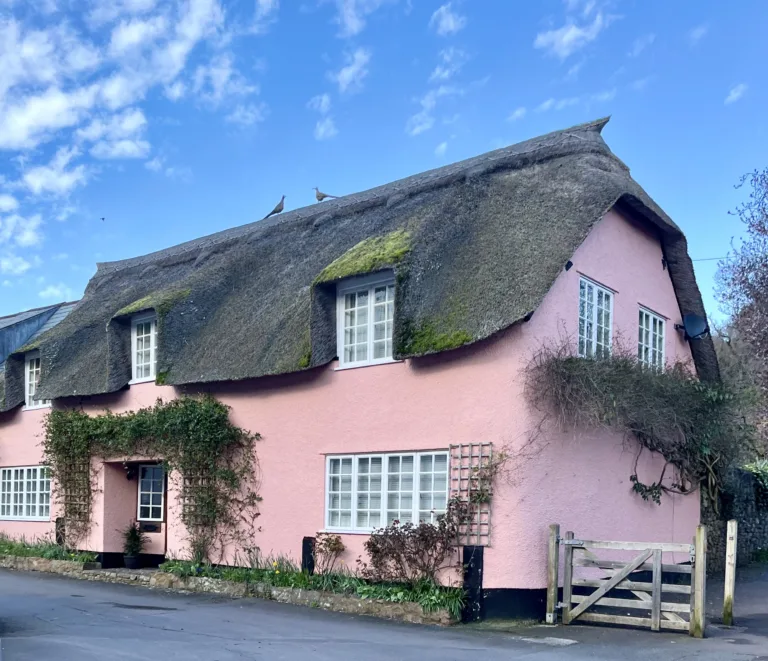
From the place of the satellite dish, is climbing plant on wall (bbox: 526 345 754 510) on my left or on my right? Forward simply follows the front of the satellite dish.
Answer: on my right

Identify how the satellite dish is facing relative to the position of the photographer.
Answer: facing the viewer and to the right of the viewer

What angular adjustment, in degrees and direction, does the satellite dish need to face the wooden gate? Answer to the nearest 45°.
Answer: approximately 45° to its right

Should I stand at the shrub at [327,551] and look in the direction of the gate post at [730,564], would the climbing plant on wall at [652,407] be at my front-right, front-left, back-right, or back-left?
front-left

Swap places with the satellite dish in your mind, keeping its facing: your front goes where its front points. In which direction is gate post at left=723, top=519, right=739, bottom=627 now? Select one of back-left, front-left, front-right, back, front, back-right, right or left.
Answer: front-right

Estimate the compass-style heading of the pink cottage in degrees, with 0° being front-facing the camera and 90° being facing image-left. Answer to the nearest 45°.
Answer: approximately 45°

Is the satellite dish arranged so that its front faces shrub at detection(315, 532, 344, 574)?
no

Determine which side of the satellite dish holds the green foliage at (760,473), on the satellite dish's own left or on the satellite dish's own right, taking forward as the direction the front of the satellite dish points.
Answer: on the satellite dish's own left

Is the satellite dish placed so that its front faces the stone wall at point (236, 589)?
no

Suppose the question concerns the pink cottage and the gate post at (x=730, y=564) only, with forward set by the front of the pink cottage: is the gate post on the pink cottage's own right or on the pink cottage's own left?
on the pink cottage's own left
